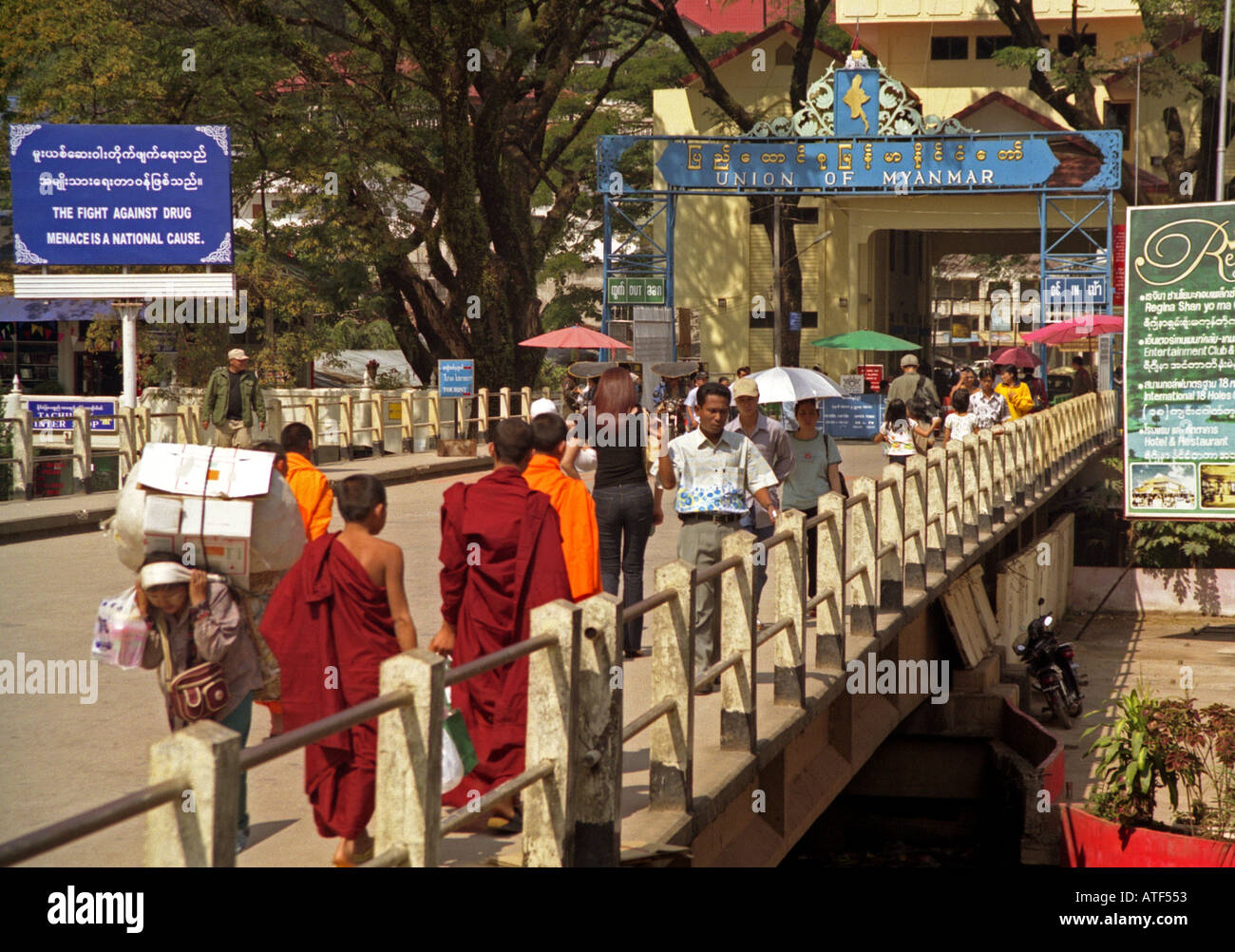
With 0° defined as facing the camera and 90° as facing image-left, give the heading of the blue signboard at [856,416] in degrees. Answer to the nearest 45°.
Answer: approximately 0°

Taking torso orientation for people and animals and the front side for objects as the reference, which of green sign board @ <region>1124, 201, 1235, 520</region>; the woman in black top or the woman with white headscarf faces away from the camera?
the woman in black top

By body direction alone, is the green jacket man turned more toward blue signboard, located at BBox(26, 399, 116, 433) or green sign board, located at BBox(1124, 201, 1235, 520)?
the green sign board

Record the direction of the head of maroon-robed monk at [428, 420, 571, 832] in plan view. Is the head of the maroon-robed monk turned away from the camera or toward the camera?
away from the camera
